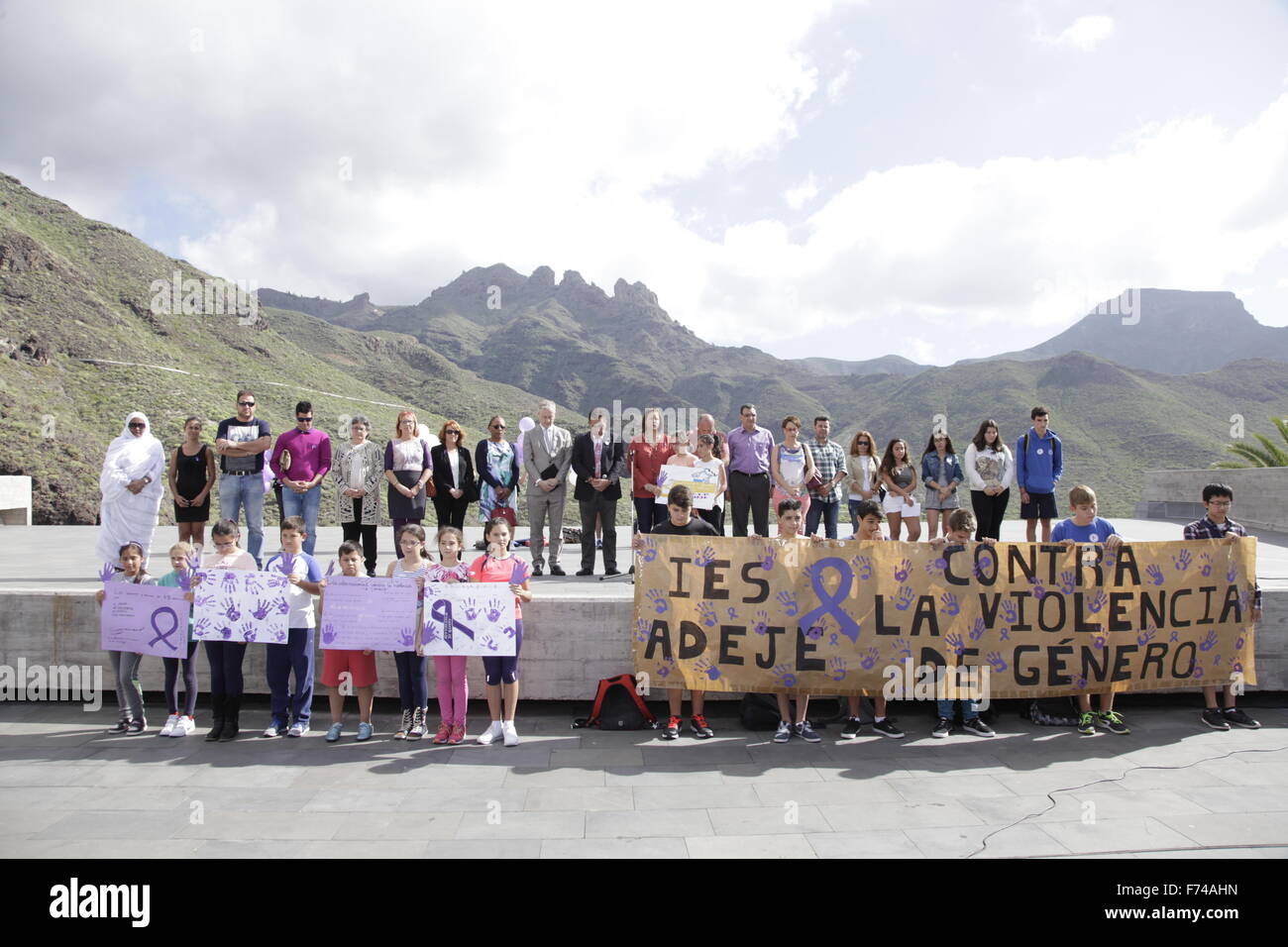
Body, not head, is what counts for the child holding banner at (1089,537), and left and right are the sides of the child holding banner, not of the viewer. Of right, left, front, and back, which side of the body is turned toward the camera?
front

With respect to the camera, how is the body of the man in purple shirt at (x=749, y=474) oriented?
toward the camera

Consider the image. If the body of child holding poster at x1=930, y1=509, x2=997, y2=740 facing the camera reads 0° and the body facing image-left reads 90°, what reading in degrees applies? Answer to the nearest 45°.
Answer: approximately 0°

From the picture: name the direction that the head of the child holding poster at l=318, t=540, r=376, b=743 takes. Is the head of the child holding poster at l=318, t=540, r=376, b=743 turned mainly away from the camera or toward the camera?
toward the camera

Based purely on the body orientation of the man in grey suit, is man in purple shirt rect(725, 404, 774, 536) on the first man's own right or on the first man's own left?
on the first man's own left

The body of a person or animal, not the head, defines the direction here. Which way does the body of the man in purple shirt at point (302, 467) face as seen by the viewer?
toward the camera

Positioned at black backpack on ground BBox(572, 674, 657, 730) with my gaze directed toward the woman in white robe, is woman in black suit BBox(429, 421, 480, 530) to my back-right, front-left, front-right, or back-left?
front-right

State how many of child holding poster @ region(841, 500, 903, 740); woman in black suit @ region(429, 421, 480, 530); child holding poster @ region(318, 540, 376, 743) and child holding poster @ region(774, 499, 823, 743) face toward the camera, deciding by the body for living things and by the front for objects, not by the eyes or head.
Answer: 4

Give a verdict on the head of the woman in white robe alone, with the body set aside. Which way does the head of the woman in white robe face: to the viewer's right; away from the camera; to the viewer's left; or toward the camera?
toward the camera

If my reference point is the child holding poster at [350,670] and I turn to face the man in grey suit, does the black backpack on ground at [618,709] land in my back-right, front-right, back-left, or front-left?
front-right

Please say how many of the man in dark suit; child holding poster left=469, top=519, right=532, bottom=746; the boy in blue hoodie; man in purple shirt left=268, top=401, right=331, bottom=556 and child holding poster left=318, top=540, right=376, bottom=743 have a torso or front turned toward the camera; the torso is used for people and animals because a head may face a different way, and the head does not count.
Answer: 5

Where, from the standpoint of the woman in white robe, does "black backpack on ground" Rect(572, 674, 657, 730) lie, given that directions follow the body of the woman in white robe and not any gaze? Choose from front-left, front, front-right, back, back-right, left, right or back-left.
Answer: front-left

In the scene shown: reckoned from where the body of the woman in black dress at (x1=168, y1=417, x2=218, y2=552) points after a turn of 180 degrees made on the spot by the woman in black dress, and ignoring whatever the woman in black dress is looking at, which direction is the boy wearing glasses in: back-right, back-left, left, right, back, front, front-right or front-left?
back-right

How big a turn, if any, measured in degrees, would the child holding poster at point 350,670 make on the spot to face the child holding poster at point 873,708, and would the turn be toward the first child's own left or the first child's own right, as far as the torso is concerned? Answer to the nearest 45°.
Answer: approximately 90° to the first child's own left

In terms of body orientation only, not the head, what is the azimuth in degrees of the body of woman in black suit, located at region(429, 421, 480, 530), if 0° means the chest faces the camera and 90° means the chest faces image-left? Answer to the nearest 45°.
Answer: approximately 0°
